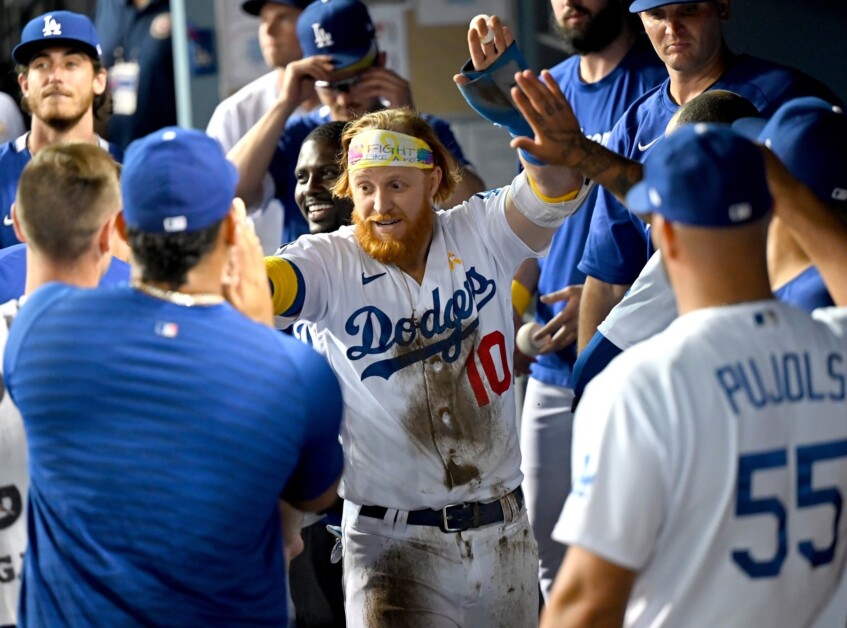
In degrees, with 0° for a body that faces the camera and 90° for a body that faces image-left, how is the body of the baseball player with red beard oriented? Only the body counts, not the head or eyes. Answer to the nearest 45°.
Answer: approximately 0°
